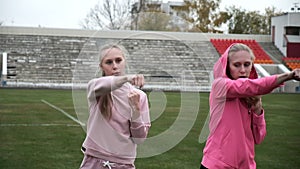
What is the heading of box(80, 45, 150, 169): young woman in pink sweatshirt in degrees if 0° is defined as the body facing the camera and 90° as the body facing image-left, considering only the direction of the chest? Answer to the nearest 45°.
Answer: approximately 315°

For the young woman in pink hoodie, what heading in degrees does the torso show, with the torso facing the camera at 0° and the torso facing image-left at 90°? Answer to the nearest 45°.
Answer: approximately 315°

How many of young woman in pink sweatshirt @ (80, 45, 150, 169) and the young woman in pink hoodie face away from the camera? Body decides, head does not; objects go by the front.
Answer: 0

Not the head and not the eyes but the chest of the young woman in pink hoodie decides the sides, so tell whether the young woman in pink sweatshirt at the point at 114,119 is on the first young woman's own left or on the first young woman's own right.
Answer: on the first young woman's own right

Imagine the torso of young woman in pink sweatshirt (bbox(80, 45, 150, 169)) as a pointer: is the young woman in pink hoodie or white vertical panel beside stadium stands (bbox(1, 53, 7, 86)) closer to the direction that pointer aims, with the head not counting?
the young woman in pink hoodie

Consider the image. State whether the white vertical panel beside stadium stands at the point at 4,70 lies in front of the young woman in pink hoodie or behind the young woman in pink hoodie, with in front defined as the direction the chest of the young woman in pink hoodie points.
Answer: behind

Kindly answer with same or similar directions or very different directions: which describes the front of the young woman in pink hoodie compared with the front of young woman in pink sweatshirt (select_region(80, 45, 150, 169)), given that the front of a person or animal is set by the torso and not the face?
same or similar directions

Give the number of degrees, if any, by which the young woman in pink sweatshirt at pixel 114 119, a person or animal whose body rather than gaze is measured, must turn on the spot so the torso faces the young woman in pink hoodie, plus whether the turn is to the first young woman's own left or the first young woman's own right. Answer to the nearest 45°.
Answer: approximately 45° to the first young woman's own left
